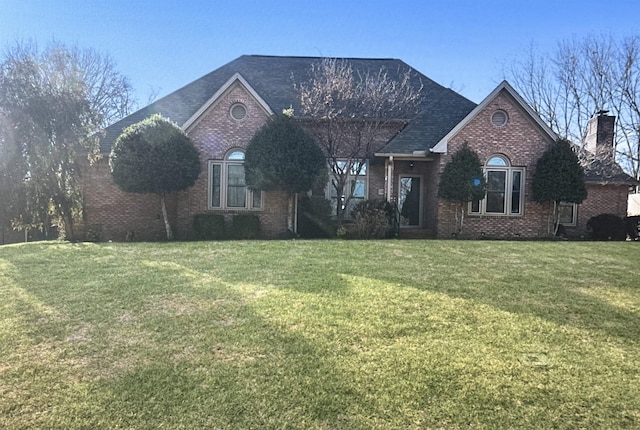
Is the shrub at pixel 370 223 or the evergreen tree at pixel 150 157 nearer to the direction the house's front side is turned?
the shrub

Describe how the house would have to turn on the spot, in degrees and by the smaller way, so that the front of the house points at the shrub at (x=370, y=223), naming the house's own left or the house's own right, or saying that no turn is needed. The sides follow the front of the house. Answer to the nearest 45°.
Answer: approximately 45° to the house's own right

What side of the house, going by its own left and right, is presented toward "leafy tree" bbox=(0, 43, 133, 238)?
right

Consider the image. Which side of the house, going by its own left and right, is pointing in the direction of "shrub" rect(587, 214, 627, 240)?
left

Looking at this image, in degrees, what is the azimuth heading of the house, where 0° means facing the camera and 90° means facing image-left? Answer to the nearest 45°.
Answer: approximately 0°

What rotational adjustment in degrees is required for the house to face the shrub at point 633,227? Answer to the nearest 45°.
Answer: approximately 90° to its left
